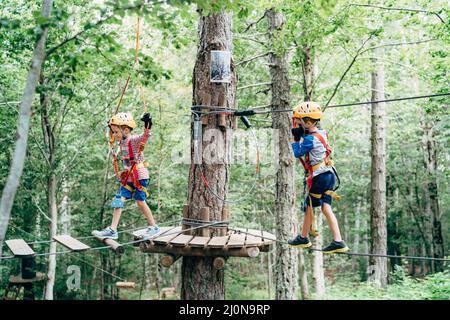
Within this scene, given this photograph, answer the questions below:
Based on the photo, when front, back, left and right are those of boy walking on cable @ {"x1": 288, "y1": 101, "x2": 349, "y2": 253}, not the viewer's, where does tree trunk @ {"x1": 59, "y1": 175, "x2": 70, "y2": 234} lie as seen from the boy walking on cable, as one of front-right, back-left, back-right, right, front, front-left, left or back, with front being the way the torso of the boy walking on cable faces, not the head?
front-right

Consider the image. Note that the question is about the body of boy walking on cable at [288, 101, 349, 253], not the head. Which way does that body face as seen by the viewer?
to the viewer's left

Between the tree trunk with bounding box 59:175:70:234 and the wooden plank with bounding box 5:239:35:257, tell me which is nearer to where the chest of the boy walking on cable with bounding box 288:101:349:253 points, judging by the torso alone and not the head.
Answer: the wooden plank

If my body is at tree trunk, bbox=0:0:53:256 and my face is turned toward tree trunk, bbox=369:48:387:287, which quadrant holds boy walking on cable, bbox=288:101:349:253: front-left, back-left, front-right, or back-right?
front-right

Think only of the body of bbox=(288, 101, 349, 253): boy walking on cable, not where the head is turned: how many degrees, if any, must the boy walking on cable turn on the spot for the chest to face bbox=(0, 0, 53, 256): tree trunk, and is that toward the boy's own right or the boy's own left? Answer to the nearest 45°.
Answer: approximately 45° to the boy's own left

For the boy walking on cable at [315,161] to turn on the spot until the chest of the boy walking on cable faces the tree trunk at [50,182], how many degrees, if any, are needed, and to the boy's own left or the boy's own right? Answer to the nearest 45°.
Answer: approximately 45° to the boy's own right

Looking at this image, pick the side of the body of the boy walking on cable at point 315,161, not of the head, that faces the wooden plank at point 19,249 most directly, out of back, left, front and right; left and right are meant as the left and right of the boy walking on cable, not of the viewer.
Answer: front

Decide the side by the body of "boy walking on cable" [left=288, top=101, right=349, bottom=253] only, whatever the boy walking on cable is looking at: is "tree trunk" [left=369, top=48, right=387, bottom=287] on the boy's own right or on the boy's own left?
on the boy's own right

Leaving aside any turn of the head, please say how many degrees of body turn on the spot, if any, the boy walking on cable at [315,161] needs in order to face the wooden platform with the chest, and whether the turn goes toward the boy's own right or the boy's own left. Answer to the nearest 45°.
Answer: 0° — they already face it

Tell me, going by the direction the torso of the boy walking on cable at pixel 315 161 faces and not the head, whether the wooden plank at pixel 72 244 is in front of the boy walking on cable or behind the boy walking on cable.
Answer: in front

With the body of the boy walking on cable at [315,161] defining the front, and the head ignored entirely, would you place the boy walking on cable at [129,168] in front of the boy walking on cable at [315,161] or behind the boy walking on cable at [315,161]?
in front
